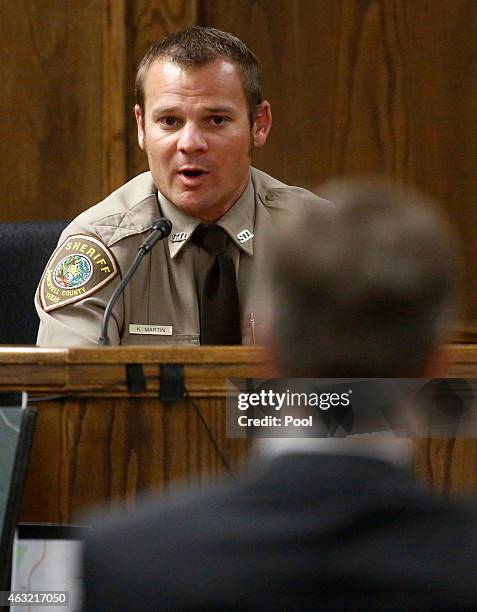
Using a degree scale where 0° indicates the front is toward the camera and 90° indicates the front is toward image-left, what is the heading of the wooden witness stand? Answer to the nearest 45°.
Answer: approximately 0°

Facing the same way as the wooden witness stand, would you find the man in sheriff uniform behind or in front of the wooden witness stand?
behind
